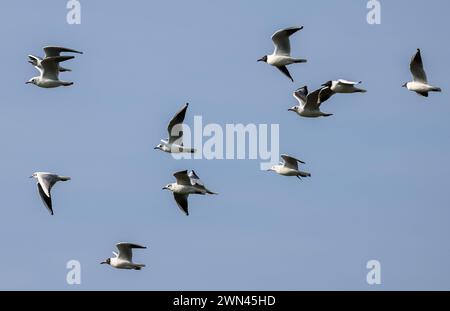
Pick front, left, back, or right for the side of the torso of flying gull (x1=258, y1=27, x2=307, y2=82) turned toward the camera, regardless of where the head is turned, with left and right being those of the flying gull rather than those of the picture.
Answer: left

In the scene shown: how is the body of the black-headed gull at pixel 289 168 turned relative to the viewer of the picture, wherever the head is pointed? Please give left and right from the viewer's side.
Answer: facing to the left of the viewer

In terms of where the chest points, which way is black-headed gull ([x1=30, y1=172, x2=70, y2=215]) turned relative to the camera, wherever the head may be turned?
to the viewer's left

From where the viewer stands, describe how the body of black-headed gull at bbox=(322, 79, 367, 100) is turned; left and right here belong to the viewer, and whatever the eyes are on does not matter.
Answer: facing to the left of the viewer

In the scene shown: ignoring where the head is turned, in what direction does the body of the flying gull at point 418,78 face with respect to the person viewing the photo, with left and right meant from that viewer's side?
facing to the left of the viewer

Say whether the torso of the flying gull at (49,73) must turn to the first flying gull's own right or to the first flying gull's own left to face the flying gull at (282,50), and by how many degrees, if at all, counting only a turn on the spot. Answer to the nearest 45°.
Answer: approximately 180°

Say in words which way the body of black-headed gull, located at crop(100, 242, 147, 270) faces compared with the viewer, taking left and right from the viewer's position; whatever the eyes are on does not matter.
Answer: facing to the left of the viewer

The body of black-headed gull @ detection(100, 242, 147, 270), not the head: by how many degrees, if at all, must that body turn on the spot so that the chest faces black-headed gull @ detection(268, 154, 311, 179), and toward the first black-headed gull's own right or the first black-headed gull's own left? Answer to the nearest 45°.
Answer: approximately 180°

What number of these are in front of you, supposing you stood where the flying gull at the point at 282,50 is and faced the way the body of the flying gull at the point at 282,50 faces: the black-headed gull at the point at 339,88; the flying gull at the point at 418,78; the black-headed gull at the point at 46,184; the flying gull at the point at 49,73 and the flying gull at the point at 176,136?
3

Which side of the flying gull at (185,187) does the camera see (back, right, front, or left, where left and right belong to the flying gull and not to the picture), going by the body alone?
left

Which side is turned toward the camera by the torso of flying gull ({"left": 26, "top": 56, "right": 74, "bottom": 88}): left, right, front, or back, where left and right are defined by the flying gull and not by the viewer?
left

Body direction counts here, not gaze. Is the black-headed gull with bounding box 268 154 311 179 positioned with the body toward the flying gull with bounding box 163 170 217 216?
yes

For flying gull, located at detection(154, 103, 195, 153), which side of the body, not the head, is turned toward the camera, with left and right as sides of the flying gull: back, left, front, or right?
left
